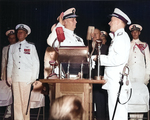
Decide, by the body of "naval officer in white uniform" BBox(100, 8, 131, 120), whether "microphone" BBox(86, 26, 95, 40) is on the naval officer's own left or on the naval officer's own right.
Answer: on the naval officer's own right

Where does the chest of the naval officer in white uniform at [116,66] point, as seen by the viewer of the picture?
to the viewer's left

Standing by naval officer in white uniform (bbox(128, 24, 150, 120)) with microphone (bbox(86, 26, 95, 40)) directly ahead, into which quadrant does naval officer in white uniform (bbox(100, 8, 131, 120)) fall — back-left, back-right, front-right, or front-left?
front-left

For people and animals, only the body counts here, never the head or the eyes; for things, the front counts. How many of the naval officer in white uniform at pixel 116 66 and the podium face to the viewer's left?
1

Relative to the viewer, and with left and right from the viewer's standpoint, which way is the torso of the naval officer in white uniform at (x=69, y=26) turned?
facing the viewer and to the right of the viewer

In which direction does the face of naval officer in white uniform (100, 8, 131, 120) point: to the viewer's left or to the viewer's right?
to the viewer's left

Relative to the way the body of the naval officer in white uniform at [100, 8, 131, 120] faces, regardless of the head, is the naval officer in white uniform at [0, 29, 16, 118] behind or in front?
in front

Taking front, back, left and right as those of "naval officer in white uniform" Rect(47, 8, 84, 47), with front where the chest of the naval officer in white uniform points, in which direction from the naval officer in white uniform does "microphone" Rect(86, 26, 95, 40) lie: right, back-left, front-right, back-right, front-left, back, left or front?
front

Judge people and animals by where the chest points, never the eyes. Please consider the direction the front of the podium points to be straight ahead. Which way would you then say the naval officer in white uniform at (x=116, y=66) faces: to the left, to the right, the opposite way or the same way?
to the right

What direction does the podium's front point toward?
toward the camera

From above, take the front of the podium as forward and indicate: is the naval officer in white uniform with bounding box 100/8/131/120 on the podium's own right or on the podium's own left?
on the podium's own left

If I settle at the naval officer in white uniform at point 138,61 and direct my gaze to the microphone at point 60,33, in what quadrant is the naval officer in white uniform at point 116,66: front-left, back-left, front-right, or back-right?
front-left

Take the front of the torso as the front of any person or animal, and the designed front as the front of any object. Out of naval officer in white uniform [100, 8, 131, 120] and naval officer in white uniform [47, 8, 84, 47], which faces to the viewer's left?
naval officer in white uniform [100, 8, 131, 120]
